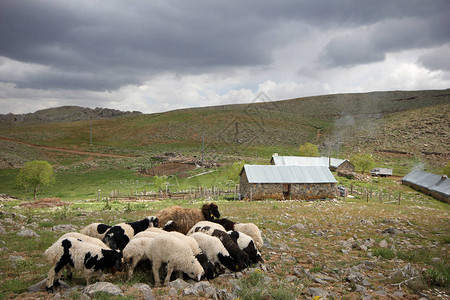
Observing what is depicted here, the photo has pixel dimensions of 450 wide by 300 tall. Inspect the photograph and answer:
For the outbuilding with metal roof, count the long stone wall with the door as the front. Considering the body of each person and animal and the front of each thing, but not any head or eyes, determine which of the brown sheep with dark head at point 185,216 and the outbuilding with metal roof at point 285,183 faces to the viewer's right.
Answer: the brown sheep with dark head

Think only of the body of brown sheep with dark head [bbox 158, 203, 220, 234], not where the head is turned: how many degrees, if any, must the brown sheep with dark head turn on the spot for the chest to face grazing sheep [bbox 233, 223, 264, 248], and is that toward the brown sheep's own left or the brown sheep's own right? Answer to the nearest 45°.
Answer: approximately 45° to the brown sheep's own right

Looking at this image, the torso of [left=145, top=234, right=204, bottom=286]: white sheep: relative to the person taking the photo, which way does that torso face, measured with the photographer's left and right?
facing to the right of the viewer

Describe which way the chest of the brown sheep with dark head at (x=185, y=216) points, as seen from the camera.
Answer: to the viewer's right

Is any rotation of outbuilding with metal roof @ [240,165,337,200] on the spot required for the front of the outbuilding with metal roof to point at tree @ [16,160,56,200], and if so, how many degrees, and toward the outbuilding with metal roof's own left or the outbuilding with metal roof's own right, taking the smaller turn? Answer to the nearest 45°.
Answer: approximately 90° to the outbuilding with metal roof's own right

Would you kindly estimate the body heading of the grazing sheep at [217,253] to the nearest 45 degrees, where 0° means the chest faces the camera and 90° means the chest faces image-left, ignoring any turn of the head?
approximately 315°

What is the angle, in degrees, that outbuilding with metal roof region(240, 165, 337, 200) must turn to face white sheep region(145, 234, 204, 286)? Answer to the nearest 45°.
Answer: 0° — it already faces it

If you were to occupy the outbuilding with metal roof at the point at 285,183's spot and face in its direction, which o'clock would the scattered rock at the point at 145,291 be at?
The scattered rock is roughly at 12 o'clock from the outbuilding with metal roof.
